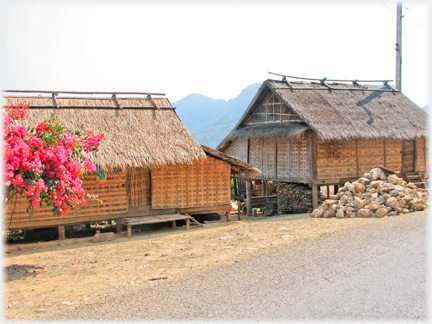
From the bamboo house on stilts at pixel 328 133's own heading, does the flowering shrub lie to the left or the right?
on its right

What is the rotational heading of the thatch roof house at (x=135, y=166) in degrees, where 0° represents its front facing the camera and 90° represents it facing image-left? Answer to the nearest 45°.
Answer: approximately 0°

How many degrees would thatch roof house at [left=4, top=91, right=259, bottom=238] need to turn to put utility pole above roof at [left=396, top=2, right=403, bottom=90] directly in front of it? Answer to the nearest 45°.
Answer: approximately 135° to its left

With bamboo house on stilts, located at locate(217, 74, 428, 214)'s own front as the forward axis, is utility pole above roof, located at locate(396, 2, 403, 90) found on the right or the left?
on its left

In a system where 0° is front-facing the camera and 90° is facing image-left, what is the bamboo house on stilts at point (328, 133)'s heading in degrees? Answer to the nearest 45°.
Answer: approximately 315°

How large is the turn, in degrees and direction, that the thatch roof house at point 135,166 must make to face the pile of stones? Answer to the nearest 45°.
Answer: approximately 90° to its left

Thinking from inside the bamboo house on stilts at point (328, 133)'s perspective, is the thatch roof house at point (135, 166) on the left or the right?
on its right

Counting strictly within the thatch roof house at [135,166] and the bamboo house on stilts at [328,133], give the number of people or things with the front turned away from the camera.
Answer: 0

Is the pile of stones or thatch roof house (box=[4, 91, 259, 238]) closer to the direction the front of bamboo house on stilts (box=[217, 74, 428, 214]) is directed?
the pile of stones
